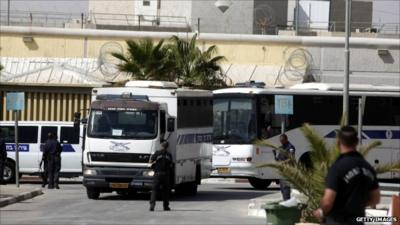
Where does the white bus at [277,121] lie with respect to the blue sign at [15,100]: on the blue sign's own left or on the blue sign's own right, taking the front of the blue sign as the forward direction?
on the blue sign's own left

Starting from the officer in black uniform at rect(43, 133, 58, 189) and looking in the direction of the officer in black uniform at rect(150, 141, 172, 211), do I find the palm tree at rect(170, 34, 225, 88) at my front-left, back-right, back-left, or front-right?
back-left

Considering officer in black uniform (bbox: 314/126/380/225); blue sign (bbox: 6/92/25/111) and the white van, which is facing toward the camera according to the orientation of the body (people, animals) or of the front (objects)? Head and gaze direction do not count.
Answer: the blue sign

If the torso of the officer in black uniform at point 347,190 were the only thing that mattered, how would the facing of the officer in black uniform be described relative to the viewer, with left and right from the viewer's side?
facing away from the viewer and to the left of the viewer

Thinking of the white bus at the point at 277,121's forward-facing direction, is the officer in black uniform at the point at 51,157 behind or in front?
in front

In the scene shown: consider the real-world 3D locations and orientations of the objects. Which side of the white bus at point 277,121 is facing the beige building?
right

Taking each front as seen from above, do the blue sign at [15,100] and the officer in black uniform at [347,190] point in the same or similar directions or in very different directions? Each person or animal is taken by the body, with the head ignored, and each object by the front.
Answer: very different directions

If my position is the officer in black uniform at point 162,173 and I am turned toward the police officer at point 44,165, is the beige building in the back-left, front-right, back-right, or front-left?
front-right

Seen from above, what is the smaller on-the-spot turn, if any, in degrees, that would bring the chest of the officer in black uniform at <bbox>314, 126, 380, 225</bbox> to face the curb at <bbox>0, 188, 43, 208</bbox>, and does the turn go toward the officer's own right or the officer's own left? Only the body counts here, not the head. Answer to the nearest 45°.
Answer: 0° — they already face it

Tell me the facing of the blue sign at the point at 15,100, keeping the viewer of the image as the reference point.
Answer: facing the viewer

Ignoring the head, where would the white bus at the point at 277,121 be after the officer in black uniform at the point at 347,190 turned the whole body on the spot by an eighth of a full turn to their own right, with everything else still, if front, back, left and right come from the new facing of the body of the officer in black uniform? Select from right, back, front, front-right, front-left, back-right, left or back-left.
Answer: front

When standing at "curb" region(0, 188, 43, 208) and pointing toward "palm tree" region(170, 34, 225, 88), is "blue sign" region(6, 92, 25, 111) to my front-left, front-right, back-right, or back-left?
front-left
